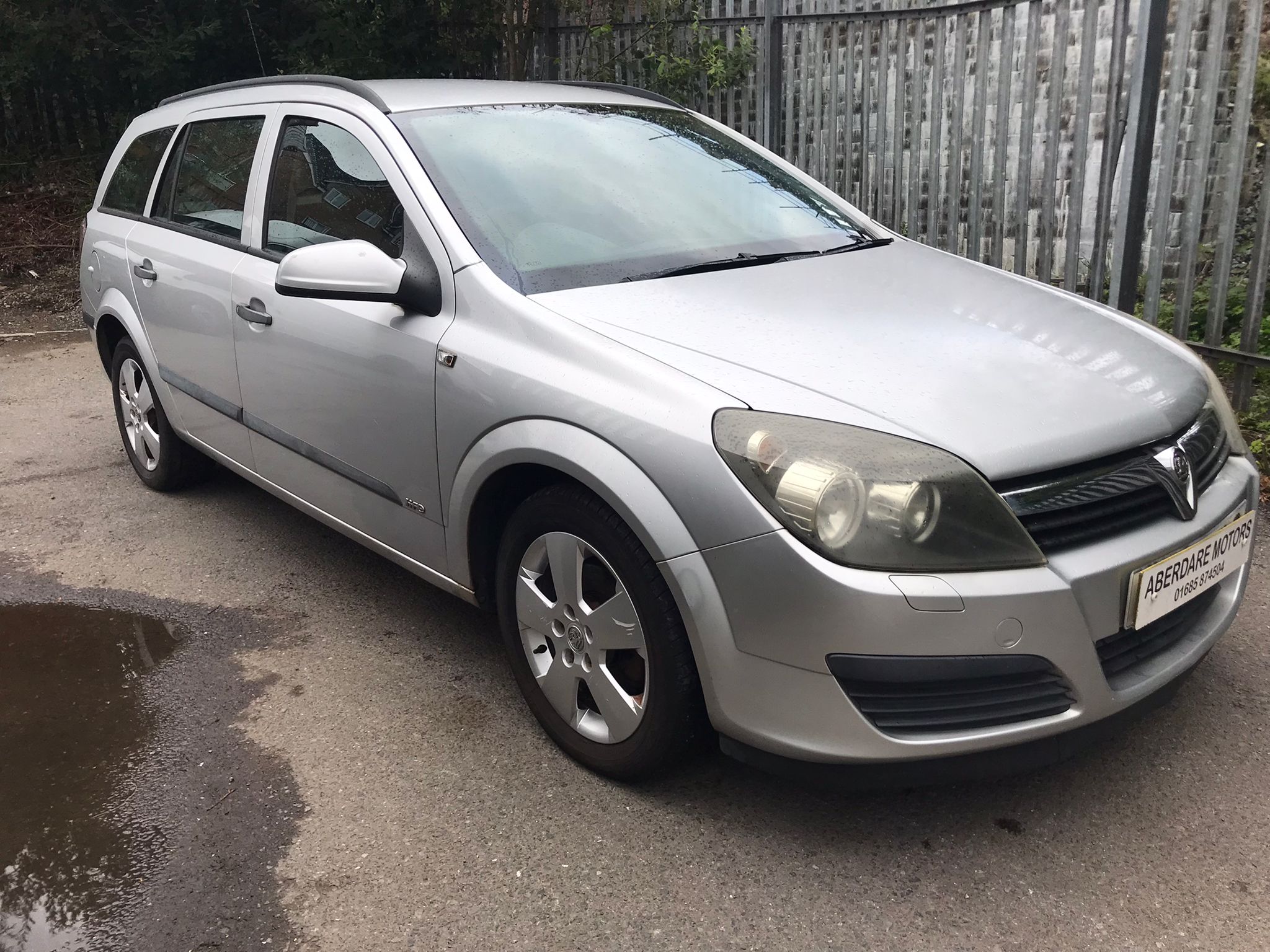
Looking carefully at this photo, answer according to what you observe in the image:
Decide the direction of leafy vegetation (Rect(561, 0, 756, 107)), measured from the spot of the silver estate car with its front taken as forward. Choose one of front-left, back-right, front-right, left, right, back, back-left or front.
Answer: back-left

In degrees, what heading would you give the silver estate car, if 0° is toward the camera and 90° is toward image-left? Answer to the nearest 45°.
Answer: approximately 315°

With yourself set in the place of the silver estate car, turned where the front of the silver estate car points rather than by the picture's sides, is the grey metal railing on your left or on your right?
on your left
